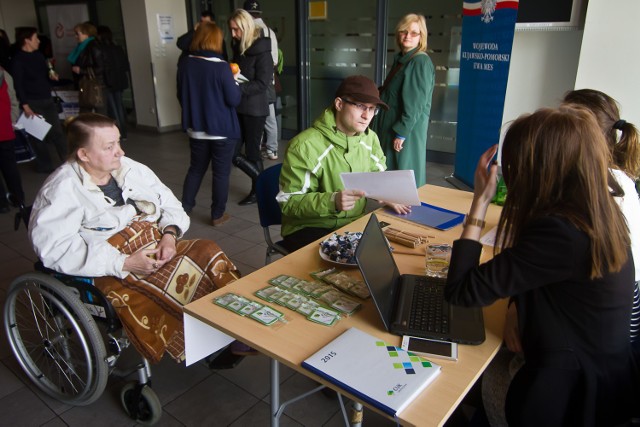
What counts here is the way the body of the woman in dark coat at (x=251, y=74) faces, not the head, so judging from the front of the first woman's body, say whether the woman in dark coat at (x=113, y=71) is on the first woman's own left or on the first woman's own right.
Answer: on the first woman's own right

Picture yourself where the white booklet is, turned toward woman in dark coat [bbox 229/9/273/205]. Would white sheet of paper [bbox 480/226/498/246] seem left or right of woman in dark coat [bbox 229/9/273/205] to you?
right

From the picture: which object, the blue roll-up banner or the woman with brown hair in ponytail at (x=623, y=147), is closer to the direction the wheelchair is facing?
the woman with brown hair in ponytail

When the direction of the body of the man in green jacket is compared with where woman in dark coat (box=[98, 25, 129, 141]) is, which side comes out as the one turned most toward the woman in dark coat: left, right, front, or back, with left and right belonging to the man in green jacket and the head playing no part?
back

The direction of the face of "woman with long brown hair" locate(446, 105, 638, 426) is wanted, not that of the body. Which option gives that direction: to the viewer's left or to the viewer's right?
to the viewer's left

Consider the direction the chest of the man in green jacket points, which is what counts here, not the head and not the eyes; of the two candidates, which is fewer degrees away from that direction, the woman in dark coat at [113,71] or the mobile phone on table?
the mobile phone on table

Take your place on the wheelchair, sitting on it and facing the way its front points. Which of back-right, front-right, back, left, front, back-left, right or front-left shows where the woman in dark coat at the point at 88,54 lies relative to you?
back-left

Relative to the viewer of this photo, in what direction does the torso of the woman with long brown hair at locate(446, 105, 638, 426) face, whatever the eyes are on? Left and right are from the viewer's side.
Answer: facing away from the viewer and to the left of the viewer

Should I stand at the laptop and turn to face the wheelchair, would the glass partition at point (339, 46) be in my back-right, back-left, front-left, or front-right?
front-right

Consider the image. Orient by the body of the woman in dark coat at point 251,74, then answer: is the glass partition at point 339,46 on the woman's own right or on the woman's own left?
on the woman's own right
